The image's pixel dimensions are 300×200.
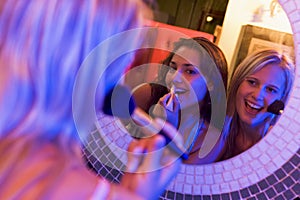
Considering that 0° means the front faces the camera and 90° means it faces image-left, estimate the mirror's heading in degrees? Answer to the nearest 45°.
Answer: approximately 0°

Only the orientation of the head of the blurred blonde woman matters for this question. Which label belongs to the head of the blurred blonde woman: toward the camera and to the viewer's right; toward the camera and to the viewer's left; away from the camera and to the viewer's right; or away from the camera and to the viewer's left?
away from the camera and to the viewer's right
